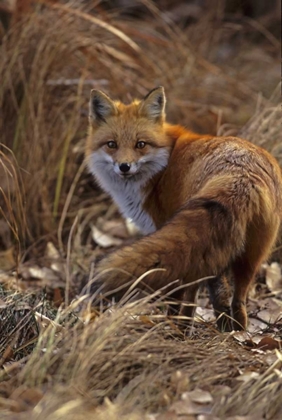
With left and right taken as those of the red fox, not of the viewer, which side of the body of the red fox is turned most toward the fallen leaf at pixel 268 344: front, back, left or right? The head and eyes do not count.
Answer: back

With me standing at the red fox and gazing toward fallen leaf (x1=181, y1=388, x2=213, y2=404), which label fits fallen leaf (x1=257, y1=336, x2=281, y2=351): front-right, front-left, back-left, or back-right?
front-left

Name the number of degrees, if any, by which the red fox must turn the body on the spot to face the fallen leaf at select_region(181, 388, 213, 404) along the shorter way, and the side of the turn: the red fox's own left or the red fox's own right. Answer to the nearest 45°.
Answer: approximately 135° to the red fox's own left

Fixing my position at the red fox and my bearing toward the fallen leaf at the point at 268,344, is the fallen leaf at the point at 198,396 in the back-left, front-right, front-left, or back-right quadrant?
front-right

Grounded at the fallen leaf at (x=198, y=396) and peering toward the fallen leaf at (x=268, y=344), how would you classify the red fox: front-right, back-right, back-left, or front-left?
front-left

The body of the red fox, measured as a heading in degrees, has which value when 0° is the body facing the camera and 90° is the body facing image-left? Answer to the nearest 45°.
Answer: approximately 135°
